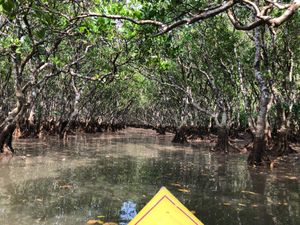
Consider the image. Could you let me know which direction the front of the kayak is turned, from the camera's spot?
facing away from the viewer
